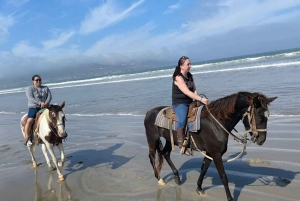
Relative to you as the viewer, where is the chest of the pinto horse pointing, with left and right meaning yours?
facing the viewer and to the right of the viewer

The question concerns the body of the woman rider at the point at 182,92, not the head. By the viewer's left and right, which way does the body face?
facing to the right of the viewer

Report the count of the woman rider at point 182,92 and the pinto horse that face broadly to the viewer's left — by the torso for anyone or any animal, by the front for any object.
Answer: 0

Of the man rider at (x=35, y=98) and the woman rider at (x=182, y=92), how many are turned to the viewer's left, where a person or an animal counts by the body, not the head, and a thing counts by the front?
0

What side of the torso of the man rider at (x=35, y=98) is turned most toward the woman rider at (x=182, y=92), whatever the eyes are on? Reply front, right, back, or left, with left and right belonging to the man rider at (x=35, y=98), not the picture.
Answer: front

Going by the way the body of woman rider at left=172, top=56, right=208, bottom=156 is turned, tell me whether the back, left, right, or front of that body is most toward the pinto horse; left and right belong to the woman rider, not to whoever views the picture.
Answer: back

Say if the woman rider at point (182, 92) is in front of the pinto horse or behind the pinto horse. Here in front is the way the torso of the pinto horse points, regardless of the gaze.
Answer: in front

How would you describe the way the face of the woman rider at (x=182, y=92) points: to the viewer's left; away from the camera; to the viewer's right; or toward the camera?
to the viewer's right

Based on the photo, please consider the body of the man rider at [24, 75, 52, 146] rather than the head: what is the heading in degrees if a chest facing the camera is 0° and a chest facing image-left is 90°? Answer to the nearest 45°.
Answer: approximately 315°

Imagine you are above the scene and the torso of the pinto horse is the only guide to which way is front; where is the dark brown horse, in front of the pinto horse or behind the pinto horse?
in front
